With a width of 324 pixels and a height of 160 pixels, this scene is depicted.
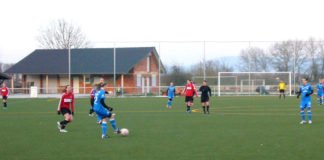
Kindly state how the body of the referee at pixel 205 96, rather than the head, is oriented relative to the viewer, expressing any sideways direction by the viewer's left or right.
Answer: facing the viewer
